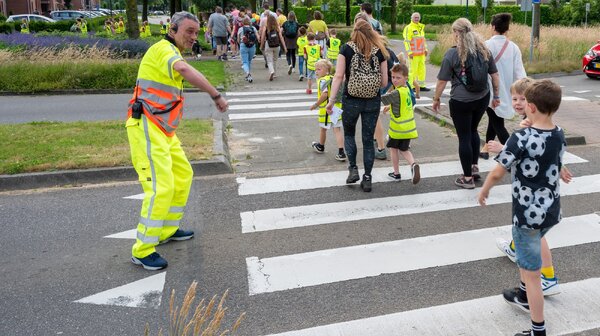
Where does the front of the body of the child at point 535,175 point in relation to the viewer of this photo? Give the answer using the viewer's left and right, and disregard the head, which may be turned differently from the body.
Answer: facing away from the viewer and to the left of the viewer

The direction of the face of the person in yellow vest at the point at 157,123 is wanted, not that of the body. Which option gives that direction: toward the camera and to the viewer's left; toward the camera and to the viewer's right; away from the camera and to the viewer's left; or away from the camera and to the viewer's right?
toward the camera and to the viewer's right

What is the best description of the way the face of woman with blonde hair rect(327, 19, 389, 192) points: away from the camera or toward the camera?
away from the camera

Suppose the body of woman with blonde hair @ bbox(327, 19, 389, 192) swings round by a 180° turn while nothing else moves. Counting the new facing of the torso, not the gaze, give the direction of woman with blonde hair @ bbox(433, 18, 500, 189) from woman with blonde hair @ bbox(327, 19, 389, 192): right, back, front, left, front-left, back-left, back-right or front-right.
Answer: left

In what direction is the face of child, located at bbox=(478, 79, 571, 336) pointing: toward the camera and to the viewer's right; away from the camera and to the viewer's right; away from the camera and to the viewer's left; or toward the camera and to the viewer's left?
away from the camera and to the viewer's left

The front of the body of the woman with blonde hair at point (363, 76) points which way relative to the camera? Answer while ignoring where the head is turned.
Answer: away from the camera

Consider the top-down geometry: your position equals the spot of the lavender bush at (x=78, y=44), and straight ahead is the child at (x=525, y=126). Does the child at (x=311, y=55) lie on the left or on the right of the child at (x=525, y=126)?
left
